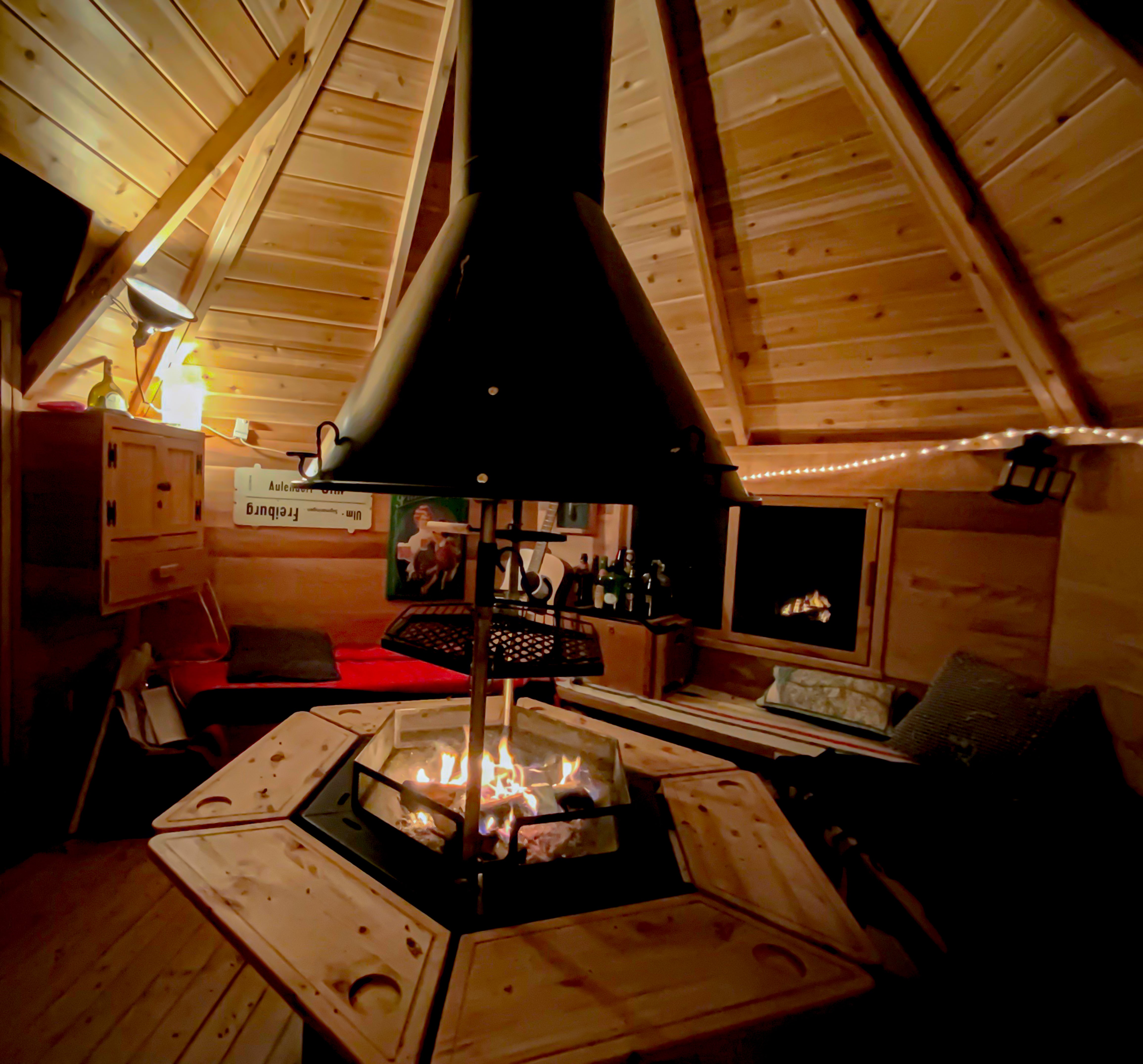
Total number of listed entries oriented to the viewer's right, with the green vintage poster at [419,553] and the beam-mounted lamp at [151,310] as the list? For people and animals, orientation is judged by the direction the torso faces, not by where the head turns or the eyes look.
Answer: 1

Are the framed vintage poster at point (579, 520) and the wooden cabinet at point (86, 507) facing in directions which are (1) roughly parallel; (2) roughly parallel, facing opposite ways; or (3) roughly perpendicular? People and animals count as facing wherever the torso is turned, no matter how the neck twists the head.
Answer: roughly perpendicular

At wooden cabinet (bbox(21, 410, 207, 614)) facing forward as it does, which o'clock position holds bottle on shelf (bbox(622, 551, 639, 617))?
The bottle on shelf is roughly at 11 o'clock from the wooden cabinet.

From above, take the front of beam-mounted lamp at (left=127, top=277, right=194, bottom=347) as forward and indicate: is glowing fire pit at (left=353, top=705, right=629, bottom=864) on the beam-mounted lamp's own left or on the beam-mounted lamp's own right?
on the beam-mounted lamp's own right

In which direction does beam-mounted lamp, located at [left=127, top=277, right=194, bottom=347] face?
to the viewer's right

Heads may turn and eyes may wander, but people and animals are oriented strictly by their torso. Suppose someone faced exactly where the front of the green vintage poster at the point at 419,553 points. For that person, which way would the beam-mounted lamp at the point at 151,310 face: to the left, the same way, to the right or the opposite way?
to the left
